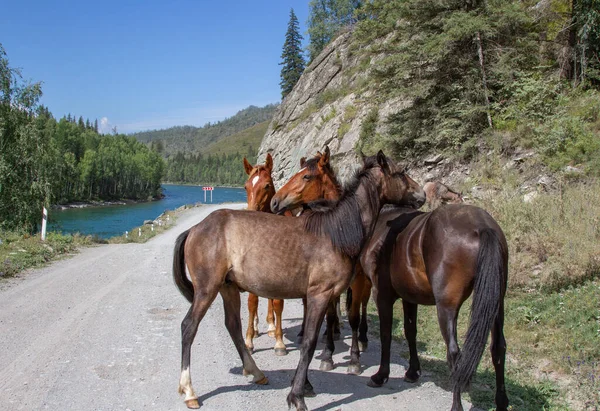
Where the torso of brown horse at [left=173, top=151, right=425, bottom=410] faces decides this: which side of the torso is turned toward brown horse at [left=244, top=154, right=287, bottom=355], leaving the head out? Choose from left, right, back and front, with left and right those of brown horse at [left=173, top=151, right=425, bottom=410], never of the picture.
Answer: left

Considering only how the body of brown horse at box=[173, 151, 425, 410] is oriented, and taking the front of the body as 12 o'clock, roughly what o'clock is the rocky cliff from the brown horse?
The rocky cliff is roughly at 9 o'clock from the brown horse.

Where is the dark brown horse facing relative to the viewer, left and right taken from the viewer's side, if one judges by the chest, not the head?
facing away from the viewer and to the left of the viewer

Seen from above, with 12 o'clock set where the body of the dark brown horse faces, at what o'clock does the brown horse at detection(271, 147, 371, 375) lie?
The brown horse is roughly at 12 o'clock from the dark brown horse.

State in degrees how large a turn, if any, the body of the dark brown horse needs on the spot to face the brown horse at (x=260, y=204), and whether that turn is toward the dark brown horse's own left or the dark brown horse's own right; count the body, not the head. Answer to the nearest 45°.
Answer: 0° — it already faces it

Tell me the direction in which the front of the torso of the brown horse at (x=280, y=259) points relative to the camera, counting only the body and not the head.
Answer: to the viewer's right

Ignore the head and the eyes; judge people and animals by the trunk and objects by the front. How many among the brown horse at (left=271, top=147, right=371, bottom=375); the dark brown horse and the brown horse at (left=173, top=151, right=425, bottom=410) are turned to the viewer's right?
1
